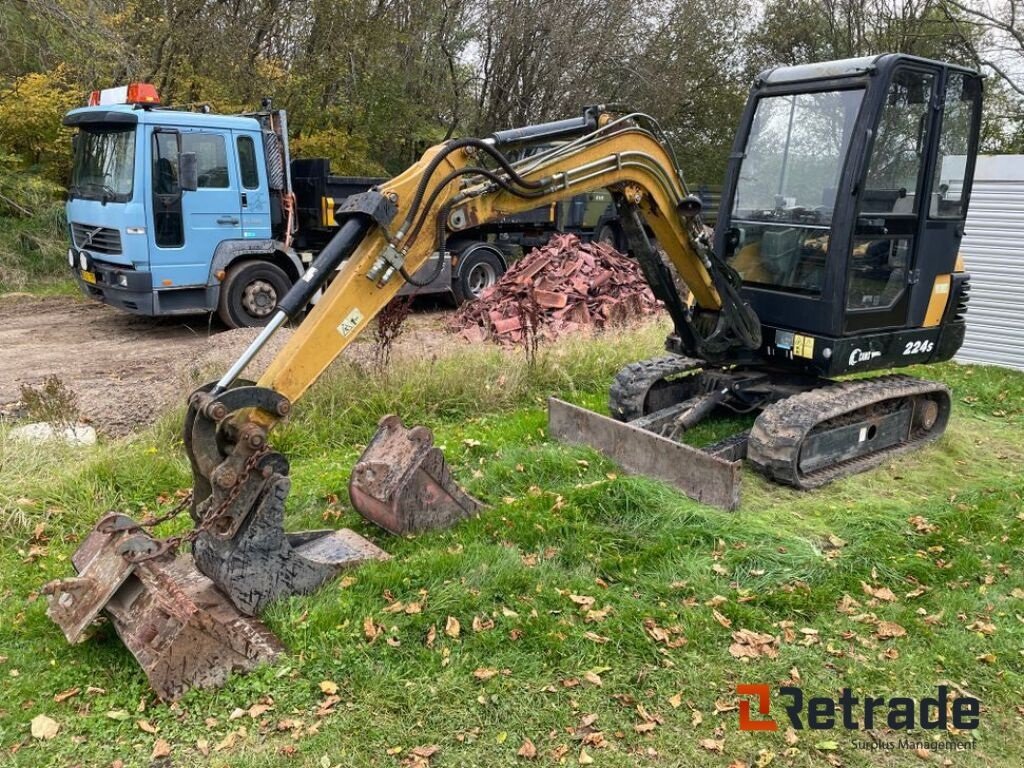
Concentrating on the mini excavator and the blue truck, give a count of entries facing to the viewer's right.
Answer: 0

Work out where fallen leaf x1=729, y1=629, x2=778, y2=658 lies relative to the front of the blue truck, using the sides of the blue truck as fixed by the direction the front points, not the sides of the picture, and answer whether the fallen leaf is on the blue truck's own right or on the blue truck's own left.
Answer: on the blue truck's own left

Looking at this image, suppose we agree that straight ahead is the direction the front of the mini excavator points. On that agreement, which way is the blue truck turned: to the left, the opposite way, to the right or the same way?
the same way

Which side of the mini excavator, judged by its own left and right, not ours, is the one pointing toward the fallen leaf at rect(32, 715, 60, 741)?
front

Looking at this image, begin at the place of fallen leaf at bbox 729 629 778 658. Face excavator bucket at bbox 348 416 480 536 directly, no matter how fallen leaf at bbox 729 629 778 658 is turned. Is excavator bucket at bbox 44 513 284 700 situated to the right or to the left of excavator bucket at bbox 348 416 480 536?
left

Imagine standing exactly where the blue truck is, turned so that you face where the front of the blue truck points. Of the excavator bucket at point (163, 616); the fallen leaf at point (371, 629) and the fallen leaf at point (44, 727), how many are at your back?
0

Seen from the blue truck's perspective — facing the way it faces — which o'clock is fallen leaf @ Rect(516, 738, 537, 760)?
The fallen leaf is roughly at 10 o'clock from the blue truck.

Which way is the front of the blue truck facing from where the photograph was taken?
facing the viewer and to the left of the viewer

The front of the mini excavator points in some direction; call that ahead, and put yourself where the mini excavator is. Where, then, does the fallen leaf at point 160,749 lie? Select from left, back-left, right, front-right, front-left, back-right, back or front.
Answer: front

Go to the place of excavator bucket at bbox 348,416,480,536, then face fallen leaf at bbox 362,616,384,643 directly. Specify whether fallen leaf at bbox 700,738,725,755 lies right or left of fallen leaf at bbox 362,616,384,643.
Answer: left

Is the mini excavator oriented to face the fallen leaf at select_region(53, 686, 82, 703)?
yes

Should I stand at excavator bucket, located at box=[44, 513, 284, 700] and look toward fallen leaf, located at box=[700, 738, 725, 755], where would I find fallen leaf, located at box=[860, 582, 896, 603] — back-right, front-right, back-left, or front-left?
front-left

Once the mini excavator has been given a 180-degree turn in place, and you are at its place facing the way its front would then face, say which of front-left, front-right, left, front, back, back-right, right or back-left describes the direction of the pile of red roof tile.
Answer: front-left

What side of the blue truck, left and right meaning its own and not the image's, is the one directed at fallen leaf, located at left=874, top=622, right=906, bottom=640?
left

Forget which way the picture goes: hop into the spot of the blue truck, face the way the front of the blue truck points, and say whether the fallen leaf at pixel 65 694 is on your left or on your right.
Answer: on your left

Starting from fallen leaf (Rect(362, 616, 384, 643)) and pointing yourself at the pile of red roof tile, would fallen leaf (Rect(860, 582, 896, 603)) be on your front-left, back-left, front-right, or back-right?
front-right

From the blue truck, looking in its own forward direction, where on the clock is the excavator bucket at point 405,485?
The excavator bucket is roughly at 10 o'clock from the blue truck.
